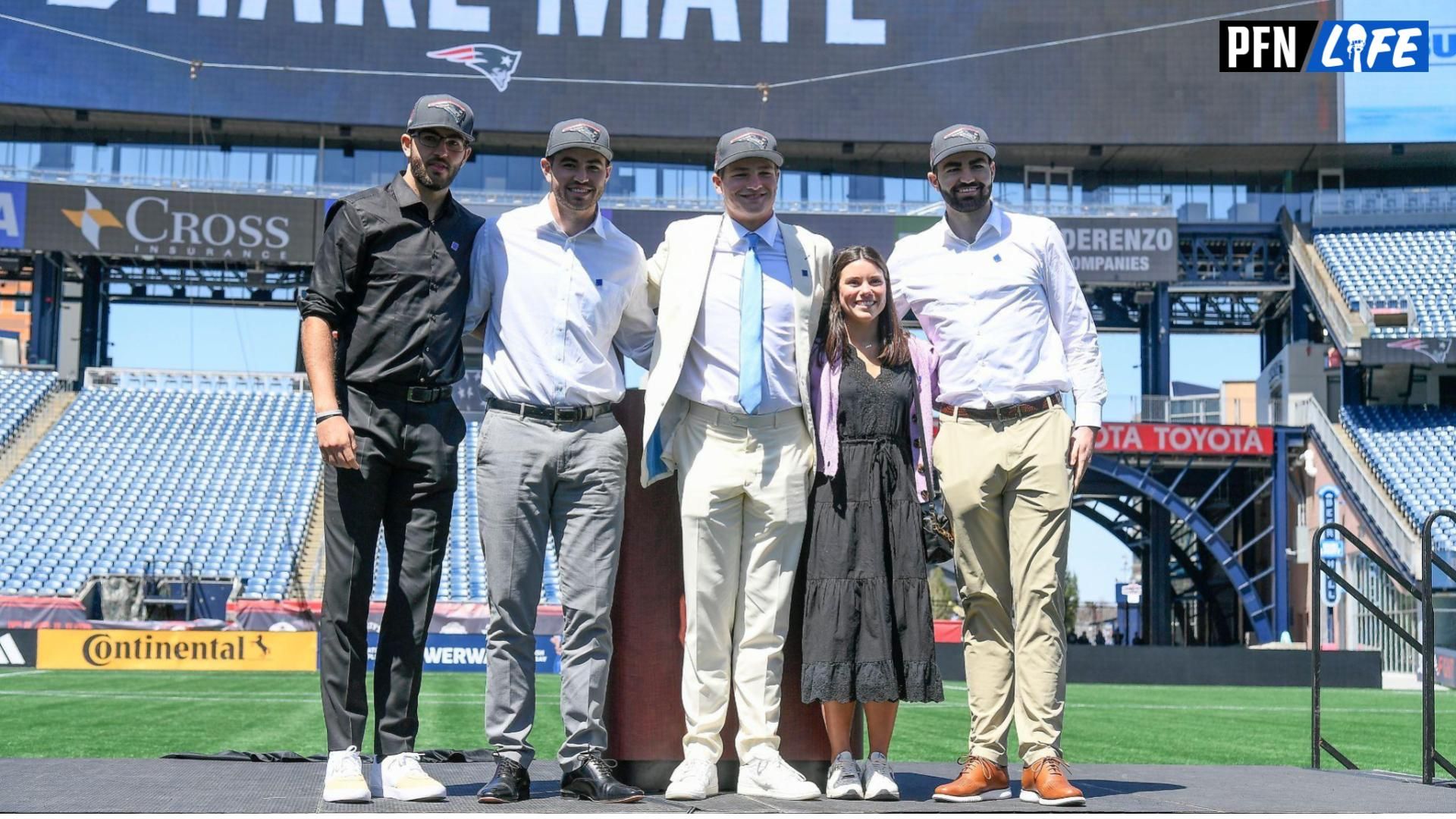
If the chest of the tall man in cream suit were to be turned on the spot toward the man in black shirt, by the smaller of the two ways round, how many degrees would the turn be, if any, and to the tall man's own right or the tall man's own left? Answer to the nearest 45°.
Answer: approximately 90° to the tall man's own right

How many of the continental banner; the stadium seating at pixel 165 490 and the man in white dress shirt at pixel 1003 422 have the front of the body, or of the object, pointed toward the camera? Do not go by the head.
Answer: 3

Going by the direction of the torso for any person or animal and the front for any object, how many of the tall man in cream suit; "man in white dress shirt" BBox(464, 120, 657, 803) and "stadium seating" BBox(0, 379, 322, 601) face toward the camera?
3

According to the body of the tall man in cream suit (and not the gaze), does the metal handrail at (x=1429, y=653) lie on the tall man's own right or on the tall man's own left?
on the tall man's own left

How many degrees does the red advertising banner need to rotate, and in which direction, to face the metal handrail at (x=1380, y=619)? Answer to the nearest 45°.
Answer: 0° — it already faces it

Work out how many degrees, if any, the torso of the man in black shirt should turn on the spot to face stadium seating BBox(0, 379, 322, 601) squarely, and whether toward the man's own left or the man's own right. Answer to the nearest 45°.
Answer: approximately 135° to the man's own left

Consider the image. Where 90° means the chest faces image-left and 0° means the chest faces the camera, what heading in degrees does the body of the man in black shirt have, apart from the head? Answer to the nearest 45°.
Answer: approximately 315°

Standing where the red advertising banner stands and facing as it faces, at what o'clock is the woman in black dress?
The woman in black dress is roughly at 12 o'clock from the red advertising banner.
